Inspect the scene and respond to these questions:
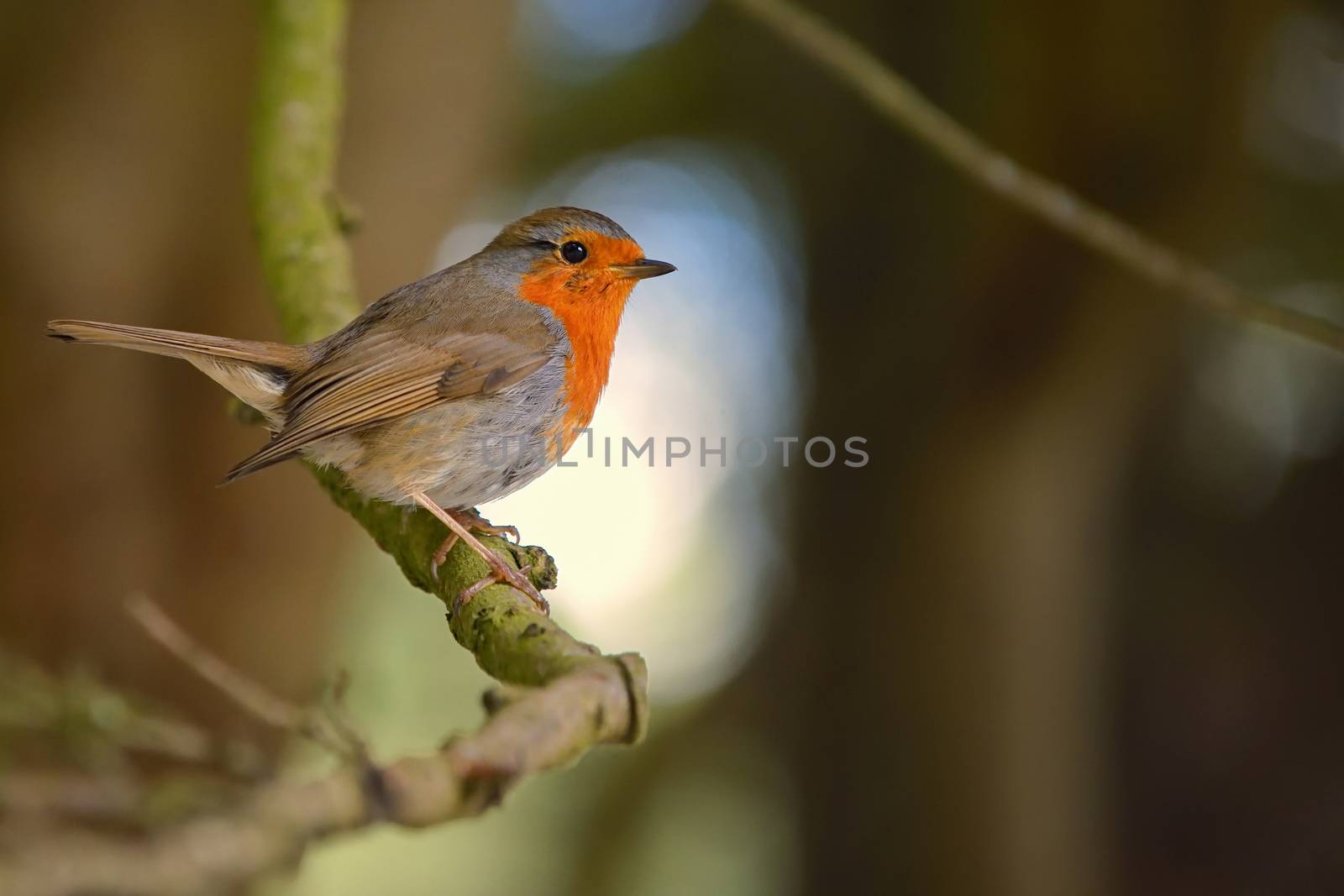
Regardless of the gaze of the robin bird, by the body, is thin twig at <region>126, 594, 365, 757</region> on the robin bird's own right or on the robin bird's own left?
on the robin bird's own right

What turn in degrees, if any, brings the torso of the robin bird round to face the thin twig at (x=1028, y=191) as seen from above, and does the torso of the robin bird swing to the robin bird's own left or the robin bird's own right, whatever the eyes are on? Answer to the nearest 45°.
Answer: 0° — it already faces it

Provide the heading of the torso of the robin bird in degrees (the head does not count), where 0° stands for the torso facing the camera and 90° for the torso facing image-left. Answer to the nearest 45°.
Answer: approximately 270°
